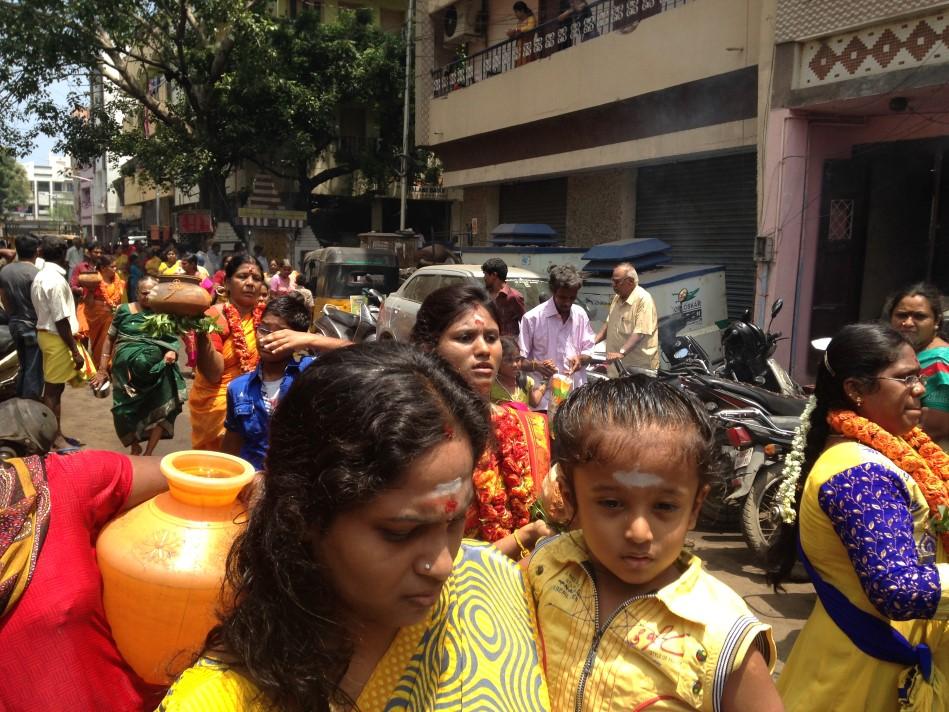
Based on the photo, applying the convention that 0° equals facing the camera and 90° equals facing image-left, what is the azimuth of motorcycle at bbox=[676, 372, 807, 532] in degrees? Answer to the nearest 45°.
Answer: approximately 225°

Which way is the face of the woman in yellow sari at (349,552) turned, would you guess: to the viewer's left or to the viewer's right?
to the viewer's right

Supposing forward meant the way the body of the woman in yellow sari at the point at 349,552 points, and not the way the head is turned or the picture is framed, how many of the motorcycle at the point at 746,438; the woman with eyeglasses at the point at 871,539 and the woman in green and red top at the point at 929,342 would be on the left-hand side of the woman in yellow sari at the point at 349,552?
3

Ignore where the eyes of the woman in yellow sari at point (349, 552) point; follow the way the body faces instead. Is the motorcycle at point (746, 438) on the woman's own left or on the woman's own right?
on the woman's own left

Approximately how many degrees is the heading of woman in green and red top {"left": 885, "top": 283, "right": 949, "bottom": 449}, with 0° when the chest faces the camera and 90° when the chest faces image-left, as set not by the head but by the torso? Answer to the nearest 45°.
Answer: approximately 45°
